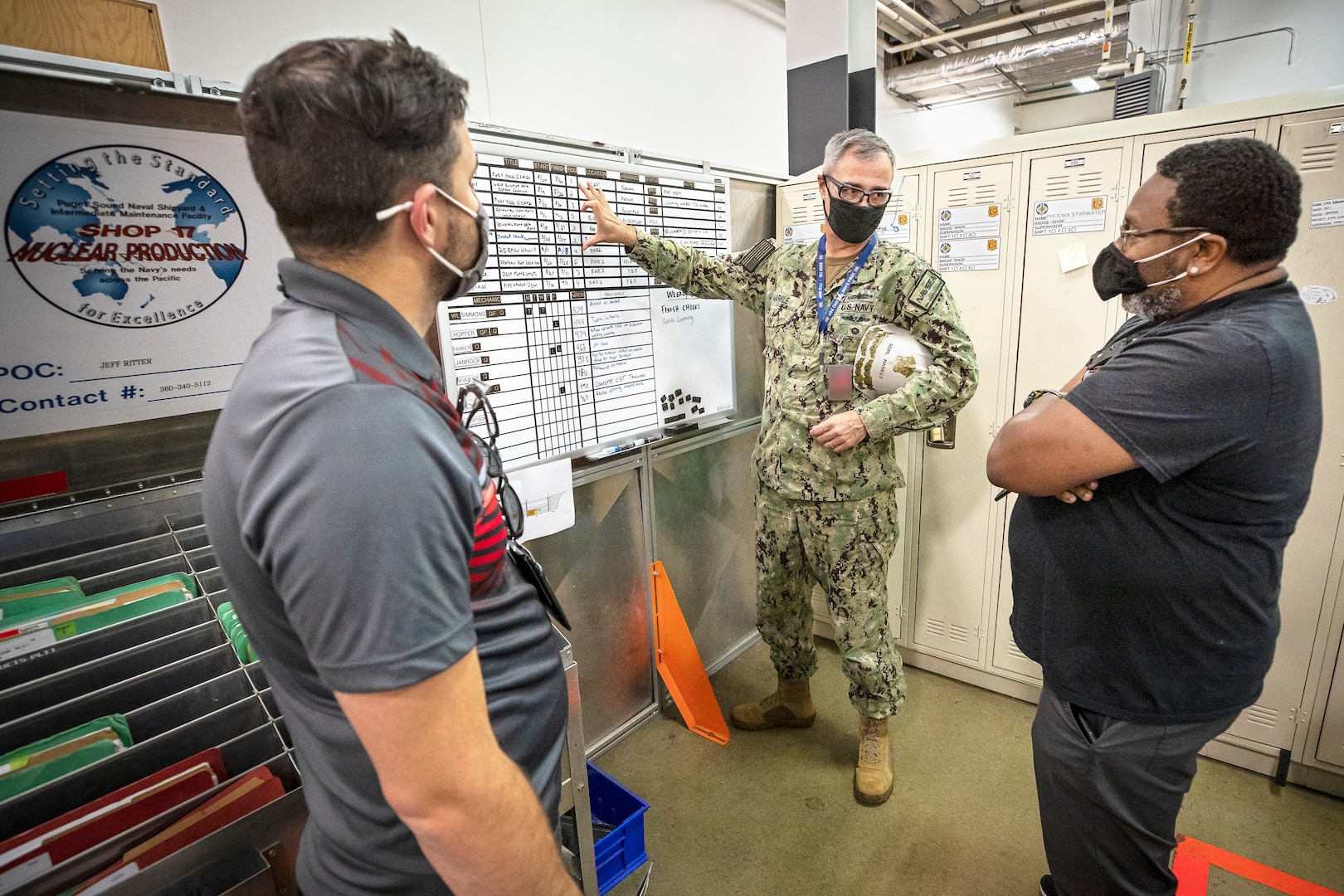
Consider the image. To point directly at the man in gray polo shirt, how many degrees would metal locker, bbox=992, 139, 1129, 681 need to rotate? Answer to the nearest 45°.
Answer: approximately 45° to its left

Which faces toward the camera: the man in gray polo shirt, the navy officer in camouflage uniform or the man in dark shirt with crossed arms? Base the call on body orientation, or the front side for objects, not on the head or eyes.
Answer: the navy officer in camouflage uniform

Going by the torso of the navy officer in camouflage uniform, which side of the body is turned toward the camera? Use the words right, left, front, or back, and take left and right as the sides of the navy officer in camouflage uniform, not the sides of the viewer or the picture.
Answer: front

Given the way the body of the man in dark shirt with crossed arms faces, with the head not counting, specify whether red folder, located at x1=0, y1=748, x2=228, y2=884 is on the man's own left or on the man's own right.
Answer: on the man's own left

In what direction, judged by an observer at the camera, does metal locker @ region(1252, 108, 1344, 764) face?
facing the viewer and to the left of the viewer

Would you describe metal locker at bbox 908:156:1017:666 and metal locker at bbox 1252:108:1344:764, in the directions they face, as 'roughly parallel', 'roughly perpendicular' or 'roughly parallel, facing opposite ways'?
roughly parallel

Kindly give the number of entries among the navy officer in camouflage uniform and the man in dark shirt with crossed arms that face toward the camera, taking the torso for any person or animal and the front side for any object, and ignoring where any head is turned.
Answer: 1

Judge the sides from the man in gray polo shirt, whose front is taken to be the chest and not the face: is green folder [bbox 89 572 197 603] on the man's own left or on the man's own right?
on the man's own left

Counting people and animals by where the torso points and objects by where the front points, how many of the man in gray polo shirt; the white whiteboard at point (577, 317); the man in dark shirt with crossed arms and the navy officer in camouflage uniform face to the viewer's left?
1

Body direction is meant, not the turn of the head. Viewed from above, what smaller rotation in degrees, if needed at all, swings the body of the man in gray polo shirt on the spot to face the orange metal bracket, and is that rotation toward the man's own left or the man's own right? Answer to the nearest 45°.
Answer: approximately 45° to the man's own left

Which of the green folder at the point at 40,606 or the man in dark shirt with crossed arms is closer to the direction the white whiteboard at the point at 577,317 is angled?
the man in dark shirt with crossed arms

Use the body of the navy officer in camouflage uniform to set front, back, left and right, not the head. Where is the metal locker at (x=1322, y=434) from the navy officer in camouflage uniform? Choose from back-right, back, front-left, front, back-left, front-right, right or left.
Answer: left

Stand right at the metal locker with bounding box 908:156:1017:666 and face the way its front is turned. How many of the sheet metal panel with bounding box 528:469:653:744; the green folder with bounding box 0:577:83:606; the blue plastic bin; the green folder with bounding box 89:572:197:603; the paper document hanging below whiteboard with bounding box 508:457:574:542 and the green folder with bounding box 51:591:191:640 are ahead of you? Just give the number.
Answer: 6

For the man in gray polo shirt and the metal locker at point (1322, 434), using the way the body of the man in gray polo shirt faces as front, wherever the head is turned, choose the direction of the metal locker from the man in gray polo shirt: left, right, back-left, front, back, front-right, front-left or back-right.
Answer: front

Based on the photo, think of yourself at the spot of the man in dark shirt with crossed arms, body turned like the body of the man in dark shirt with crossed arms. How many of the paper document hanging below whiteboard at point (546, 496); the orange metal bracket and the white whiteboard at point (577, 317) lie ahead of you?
3

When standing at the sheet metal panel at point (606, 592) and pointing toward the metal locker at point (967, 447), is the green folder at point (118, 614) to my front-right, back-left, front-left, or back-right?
back-right

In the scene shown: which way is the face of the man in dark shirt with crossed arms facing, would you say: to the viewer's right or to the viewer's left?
to the viewer's left
